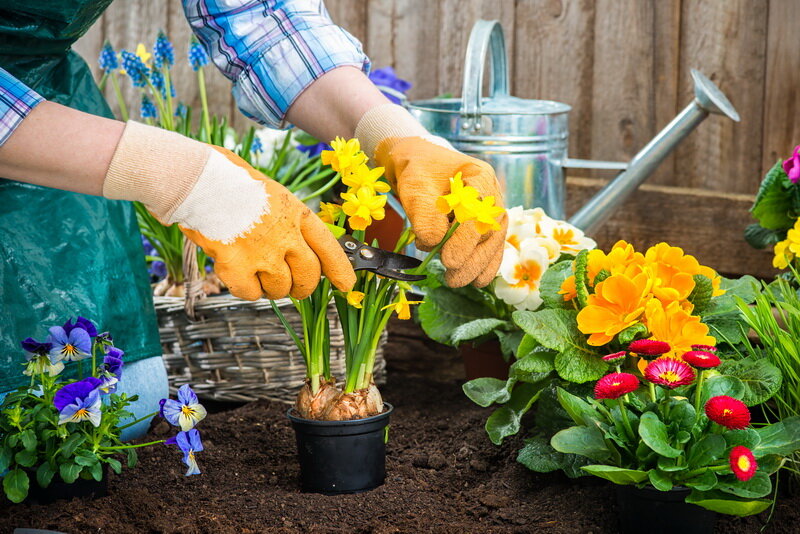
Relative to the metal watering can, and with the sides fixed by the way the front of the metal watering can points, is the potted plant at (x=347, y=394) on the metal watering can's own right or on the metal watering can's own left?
on the metal watering can's own right

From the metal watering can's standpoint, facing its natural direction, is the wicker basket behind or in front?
behind

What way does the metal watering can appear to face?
to the viewer's right

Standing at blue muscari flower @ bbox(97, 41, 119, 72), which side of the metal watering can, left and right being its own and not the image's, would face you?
back

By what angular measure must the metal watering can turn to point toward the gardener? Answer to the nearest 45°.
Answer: approximately 135° to its right

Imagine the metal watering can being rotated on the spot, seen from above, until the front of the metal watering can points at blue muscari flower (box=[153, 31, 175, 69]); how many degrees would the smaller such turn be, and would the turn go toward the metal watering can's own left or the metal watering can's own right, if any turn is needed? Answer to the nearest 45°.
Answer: approximately 180°

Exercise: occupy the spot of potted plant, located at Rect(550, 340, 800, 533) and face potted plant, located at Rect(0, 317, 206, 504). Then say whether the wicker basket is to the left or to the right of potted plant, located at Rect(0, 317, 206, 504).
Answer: right

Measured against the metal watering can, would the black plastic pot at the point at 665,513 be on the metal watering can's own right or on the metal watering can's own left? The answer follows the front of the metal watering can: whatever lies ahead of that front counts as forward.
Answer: on the metal watering can's own right

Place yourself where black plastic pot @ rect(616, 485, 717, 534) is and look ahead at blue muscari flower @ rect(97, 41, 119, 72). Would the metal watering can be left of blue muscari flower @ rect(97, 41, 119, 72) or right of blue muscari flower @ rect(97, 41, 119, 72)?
right

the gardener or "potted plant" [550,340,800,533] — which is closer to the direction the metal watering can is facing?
the potted plant
